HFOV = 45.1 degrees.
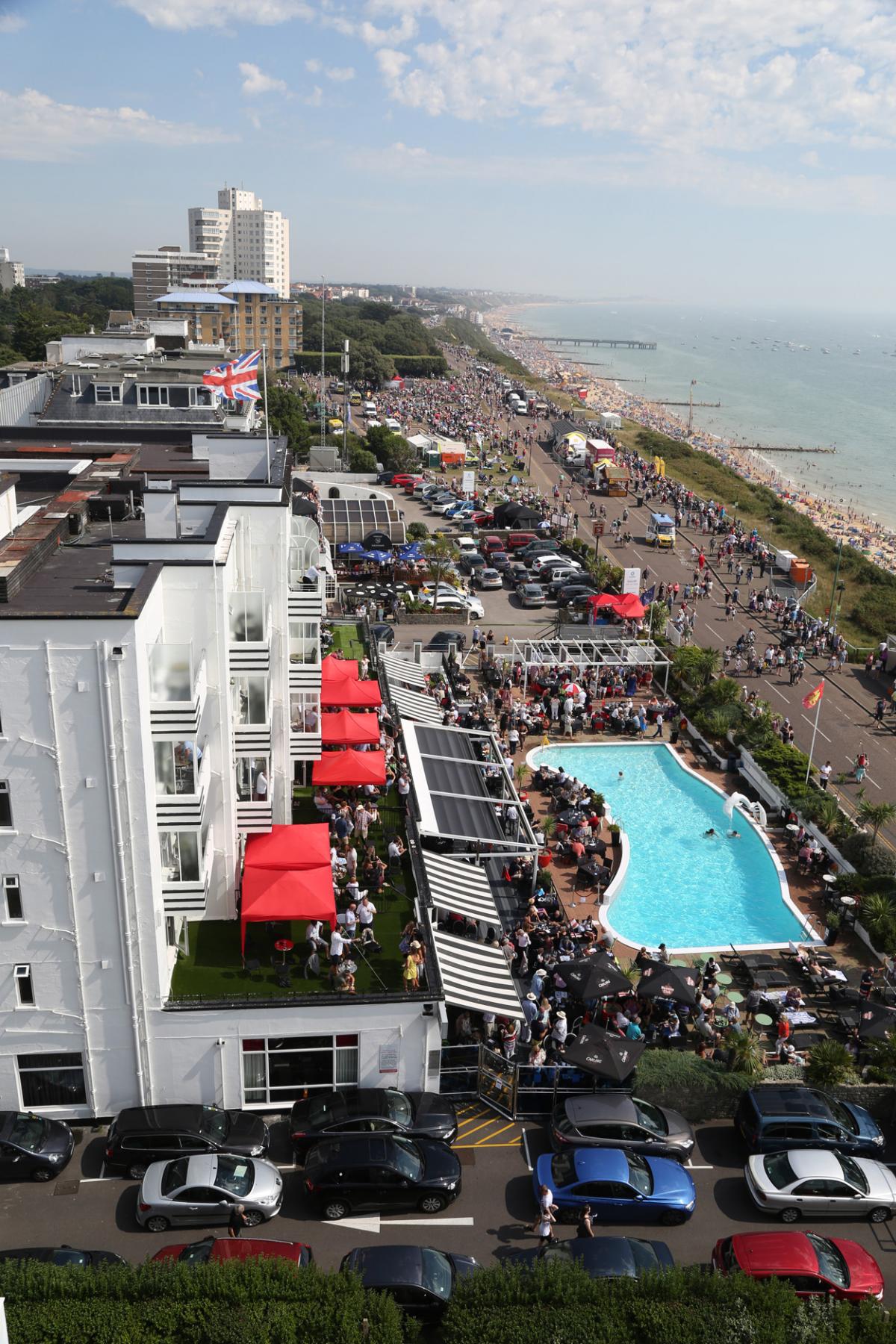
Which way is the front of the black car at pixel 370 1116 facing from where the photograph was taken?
facing to the right of the viewer

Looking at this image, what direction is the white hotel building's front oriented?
to the viewer's right

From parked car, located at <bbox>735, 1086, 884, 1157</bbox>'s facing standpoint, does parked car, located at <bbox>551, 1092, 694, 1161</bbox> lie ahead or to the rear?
to the rear

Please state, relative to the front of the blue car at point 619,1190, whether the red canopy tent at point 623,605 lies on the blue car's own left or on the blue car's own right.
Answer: on the blue car's own left

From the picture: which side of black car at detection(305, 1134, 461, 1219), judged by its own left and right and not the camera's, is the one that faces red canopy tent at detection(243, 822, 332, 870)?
left

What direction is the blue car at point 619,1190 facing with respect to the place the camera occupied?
facing to the right of the viewer

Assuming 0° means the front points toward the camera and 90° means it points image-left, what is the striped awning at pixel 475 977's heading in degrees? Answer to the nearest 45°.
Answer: approximately 270°

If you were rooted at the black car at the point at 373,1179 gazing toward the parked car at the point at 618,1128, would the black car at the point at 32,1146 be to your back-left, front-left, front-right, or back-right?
back-left

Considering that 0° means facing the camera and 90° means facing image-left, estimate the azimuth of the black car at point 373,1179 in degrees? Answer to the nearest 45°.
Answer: approximately 270°

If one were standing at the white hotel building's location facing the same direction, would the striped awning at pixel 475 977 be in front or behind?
in front

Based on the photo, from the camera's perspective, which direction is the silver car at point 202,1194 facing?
to the viewer's right

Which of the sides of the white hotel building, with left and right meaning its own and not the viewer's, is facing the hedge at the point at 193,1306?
right

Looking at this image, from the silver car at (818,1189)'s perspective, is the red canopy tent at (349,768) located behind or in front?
behind

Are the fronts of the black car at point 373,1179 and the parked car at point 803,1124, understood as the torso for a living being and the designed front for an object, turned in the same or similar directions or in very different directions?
same or similar directions

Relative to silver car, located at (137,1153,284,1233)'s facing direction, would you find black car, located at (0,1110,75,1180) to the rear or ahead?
to the rear

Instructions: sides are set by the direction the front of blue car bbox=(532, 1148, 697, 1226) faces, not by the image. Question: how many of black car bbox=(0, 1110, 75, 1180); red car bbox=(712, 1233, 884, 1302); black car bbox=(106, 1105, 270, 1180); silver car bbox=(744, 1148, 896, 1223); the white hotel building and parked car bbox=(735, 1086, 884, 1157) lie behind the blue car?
3
